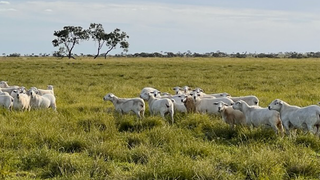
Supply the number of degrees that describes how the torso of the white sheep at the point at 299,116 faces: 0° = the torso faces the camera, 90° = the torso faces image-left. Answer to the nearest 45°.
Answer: approximately 90°
